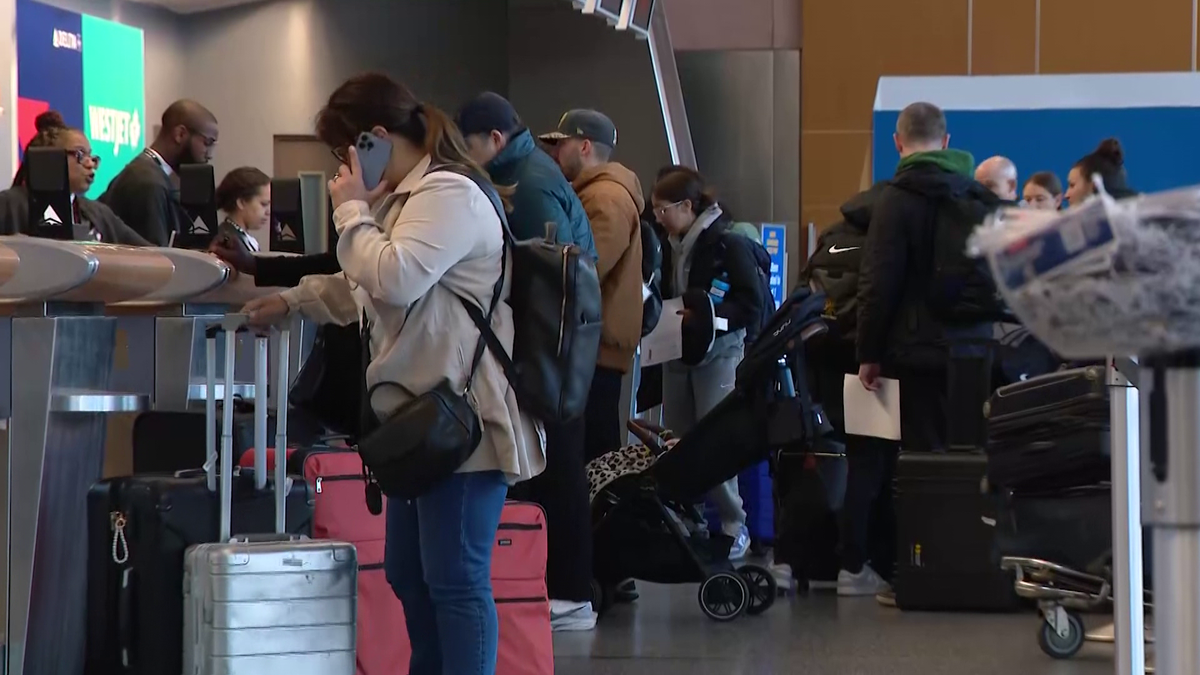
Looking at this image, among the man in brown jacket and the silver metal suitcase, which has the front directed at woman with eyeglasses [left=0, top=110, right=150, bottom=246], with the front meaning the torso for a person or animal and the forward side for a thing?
the man in brown jacket

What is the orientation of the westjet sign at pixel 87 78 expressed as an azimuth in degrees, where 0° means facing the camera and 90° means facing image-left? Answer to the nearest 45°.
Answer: approximately 315°

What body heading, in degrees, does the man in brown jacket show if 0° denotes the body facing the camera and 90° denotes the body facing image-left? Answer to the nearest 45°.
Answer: approximately 90°

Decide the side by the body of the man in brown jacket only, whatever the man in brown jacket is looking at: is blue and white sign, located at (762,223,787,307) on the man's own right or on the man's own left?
on the man's own right

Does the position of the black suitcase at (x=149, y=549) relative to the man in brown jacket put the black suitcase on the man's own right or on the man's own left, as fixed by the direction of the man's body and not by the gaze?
on the man's own left

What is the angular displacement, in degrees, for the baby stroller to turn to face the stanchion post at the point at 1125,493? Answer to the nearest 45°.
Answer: approximately 90° to its left

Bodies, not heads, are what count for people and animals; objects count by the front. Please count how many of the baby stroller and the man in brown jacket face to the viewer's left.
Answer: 2

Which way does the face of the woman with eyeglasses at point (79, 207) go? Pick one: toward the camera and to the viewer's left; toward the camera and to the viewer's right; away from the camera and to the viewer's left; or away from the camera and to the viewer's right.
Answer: toward the camera and to the viewer's right

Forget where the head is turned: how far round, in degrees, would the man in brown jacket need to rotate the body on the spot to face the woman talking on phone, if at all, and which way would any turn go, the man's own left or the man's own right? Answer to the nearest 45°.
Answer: approximately 90° to the man's own left

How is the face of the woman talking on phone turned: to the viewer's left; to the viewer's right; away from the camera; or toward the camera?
to the viewer's left
